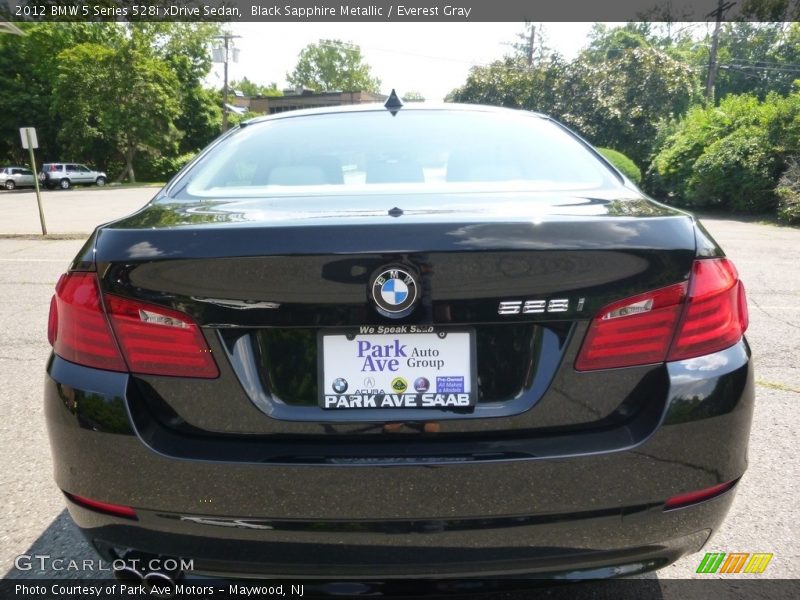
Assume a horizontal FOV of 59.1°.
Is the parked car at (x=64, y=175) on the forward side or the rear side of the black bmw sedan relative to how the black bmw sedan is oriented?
on the forward side

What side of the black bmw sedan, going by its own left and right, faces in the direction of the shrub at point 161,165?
front

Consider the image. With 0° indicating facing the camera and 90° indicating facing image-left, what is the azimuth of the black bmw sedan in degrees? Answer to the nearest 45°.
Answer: approximately 180°

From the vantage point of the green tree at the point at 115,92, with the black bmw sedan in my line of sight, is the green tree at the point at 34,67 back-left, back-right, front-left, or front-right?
back-right

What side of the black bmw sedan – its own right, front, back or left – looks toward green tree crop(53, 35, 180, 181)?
front

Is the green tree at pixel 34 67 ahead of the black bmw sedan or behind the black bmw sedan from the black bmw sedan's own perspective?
ahead

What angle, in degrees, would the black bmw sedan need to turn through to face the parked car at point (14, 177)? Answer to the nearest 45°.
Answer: approximately 45° to its left

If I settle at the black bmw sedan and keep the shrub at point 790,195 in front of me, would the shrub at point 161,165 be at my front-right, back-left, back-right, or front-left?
front-left

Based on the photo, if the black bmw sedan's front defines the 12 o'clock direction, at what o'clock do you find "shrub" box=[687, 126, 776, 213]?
The shrub is roughly at 1 o'clock from the black bmw sedan.
